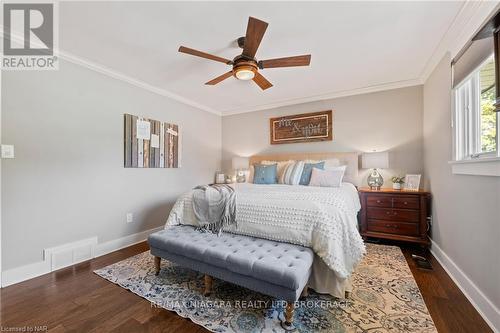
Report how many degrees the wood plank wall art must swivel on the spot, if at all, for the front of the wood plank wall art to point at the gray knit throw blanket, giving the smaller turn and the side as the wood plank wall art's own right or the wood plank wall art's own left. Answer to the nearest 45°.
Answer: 0° — it already faces it

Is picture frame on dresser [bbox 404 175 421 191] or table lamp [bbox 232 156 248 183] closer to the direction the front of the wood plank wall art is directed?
the picture frame on dresser

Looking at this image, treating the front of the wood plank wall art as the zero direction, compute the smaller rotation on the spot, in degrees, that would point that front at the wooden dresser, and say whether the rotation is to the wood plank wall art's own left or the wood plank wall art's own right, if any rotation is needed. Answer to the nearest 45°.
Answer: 0° — it already faces it

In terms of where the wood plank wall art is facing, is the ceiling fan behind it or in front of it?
in front

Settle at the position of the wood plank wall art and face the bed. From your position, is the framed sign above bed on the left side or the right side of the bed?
left

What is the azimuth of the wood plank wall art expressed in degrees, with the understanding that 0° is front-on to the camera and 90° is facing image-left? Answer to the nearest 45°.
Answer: approximately 315°

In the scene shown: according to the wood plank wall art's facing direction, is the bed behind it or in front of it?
in front

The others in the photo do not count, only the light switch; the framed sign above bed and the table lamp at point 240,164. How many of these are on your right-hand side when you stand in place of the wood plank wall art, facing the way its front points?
1

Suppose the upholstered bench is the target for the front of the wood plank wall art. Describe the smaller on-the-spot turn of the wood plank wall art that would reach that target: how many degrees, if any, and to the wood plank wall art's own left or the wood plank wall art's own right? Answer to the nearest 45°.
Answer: approximately 45° to the wood plank wall art's own right

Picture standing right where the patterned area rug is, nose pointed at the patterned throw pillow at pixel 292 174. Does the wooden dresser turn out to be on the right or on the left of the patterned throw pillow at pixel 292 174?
right

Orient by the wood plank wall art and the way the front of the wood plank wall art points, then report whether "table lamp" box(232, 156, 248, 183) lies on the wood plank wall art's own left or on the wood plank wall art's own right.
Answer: on the wood plank wall art's own left

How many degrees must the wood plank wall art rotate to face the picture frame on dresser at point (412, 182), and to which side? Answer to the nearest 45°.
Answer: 0° — it already faces it
